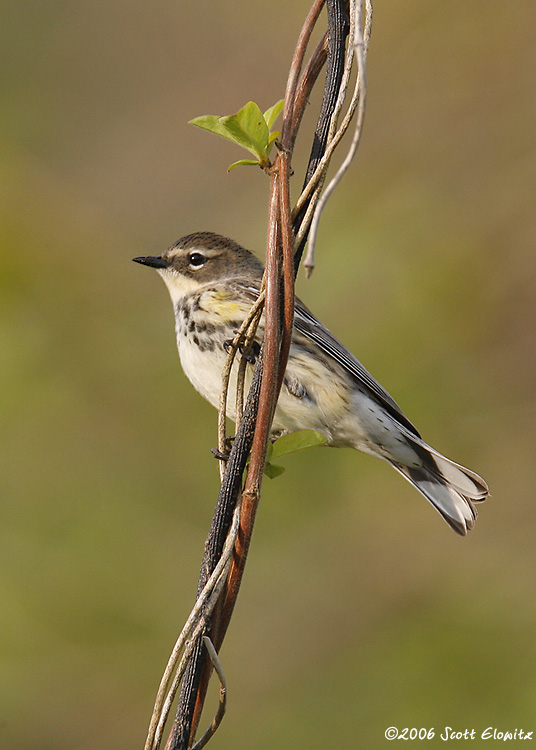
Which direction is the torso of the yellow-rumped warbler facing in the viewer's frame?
to the viewer's left
